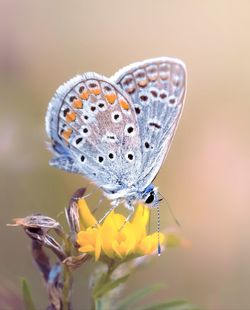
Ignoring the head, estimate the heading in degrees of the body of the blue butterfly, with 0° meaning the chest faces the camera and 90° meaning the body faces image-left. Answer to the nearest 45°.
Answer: approximately 270°

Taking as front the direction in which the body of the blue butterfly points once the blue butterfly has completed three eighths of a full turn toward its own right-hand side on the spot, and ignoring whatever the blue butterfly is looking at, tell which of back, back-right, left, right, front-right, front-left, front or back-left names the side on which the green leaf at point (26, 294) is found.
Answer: front
